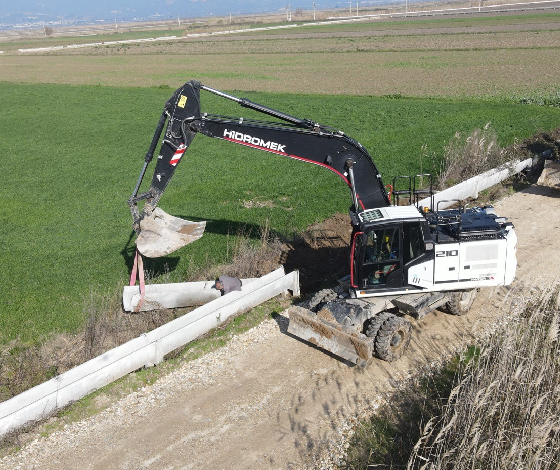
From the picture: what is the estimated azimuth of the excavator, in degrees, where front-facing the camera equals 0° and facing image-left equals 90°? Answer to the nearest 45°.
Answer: approximately 90°

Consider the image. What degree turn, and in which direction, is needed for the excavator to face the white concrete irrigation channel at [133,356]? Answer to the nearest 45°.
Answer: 0° — it already faces it

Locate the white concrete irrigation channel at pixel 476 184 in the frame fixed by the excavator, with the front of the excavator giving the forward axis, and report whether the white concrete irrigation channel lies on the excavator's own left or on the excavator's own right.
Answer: on the excavator's own right
